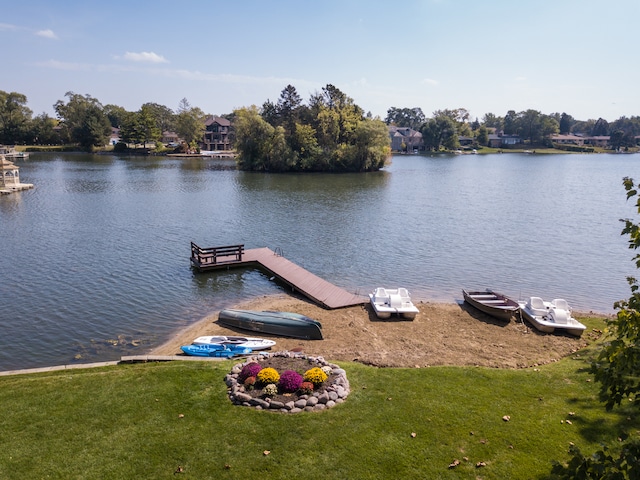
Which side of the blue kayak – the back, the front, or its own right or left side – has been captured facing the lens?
left

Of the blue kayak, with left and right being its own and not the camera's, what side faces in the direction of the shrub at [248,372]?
left

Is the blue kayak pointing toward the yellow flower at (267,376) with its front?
no

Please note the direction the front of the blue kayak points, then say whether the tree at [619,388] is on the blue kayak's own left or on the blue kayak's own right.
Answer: on the blue kayak's own left

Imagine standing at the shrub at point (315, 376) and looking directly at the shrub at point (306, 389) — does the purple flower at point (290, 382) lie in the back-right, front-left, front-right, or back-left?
front-right

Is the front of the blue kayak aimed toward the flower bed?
no

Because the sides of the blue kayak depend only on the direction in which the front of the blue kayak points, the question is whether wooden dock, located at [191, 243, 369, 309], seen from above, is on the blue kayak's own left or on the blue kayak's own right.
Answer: on the blue kayak's own right

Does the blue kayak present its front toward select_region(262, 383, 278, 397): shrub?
no
